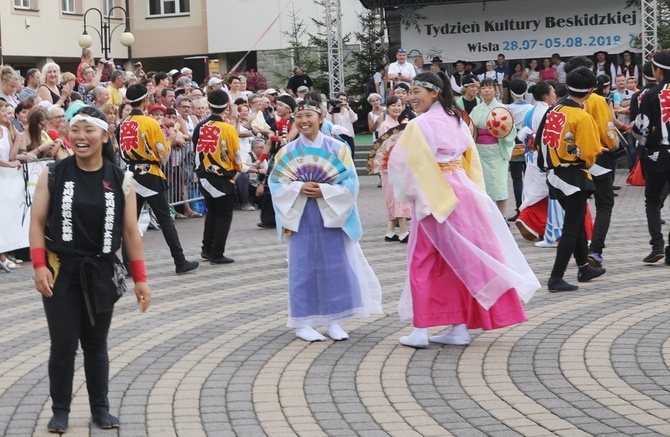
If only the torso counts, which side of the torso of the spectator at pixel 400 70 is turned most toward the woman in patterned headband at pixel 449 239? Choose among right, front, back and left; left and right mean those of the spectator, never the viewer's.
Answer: front

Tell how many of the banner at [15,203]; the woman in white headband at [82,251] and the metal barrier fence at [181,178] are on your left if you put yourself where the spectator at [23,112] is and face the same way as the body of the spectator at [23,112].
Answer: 1

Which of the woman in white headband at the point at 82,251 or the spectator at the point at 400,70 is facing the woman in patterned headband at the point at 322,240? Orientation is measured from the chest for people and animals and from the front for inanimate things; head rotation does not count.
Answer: the spectator

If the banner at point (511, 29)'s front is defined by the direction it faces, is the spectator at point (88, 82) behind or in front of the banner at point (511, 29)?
in front

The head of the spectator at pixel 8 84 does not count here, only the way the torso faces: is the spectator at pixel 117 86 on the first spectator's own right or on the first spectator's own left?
on the first spectator's own left

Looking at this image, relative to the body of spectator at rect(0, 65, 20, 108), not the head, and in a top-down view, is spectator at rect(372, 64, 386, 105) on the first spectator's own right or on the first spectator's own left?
on the first spectator's own left

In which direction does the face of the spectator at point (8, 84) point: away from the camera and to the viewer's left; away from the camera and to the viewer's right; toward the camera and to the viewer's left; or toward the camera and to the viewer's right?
toward the camera and to the viewer's right

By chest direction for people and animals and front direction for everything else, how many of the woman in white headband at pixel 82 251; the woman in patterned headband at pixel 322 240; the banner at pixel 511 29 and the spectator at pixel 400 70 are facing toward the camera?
4

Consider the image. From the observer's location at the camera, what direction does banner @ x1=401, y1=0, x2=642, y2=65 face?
facing the viewer

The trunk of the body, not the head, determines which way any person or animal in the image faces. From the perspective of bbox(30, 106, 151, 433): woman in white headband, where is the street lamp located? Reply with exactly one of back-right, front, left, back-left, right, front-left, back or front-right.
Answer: back

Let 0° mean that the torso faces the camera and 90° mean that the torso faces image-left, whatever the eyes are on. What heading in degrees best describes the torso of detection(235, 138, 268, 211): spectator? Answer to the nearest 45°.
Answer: approximately 315°

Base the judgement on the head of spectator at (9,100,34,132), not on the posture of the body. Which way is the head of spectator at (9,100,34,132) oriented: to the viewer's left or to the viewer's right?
to the viewer's right

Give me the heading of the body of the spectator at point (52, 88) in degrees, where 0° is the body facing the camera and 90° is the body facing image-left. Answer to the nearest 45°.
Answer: approximately 315°

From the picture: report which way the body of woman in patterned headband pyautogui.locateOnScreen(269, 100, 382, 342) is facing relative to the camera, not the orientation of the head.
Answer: toward the camera

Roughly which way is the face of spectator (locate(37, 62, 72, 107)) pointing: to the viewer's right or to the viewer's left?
to the viewer's right

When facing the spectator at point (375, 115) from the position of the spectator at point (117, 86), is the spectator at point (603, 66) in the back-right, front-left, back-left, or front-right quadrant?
front-left

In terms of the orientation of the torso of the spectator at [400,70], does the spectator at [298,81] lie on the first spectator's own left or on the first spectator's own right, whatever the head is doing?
on the first spectator's own right

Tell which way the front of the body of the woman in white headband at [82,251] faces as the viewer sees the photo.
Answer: toward the camera

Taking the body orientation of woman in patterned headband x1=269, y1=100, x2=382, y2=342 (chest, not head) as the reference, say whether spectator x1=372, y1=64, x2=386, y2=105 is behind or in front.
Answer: behind
